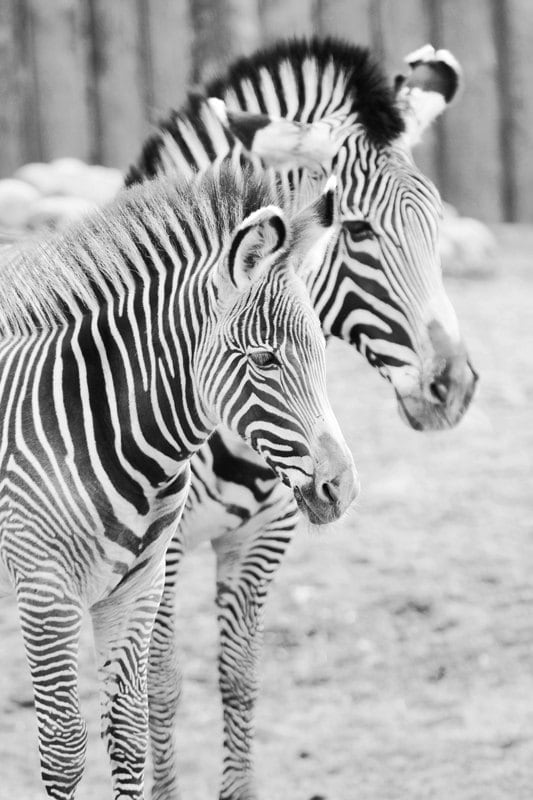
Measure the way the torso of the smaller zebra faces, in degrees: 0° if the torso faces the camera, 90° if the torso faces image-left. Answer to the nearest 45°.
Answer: approximately 315°

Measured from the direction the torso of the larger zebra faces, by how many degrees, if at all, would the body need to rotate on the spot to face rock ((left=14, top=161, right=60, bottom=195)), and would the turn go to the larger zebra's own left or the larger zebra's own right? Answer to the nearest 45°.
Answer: approximately 135° to the larger zebra's own left

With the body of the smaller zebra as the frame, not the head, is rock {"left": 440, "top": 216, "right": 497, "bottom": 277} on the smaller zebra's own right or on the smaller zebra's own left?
on the smaller zebra's own left

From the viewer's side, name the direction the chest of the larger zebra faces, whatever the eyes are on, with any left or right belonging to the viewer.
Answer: facing the viewer and to the right of the viewer

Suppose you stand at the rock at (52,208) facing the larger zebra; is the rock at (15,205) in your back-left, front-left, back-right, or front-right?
back-right

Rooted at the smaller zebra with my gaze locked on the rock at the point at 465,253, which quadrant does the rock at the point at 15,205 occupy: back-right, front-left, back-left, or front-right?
front-left

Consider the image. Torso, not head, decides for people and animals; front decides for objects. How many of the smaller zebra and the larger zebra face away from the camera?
0

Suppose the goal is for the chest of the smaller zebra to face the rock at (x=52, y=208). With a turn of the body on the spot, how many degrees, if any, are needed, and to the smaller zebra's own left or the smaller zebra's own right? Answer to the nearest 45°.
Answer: approximately 135° to the smaller zebra's own left

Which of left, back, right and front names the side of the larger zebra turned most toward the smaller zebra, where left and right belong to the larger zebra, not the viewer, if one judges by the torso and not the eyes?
right

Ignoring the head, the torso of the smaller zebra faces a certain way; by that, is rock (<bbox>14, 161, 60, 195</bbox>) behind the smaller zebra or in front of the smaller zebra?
behind

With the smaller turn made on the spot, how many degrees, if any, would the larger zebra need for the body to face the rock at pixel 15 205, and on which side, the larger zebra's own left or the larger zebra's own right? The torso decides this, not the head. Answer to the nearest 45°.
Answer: approximately 180°
